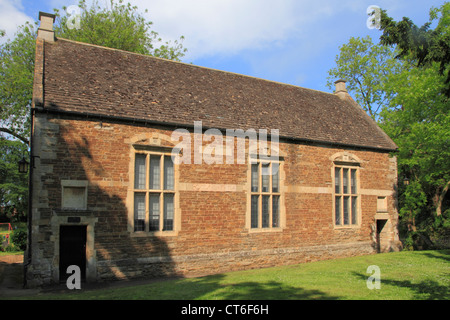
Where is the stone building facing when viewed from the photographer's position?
facing the viewer and to the right of the viewer

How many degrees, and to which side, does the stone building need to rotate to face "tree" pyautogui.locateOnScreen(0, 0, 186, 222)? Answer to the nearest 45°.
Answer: approximately 180°

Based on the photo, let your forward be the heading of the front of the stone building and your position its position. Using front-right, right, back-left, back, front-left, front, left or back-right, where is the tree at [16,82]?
back

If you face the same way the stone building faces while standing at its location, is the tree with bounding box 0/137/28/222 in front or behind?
behind
